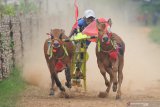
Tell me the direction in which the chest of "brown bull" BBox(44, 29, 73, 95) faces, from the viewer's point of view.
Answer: toward the camera

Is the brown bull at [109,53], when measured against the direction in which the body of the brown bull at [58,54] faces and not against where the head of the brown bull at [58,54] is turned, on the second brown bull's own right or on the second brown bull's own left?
on the second brown bull's own left

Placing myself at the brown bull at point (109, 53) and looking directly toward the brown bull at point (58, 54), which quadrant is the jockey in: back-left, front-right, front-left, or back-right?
front-right
